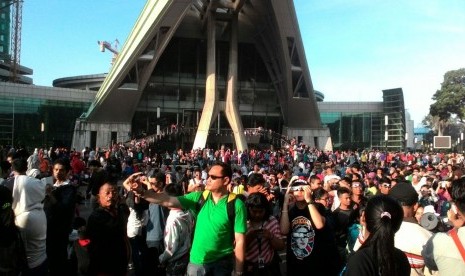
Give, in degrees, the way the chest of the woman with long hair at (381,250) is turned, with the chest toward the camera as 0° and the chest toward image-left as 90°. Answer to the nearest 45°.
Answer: approximately 180°

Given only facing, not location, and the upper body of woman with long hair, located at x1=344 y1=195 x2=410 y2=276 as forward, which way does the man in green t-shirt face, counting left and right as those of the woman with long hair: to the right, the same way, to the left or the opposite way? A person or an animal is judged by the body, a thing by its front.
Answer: the opposite way

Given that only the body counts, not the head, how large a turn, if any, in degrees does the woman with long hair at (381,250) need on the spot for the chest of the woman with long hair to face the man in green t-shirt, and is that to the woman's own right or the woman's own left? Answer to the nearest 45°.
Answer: approximately 45° to the woman's own left

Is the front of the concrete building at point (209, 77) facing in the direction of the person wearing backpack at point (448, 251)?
yes

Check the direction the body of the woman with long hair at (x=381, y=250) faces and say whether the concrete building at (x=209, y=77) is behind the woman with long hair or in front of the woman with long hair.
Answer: in front

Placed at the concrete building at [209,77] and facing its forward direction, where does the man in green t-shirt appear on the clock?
The man in green t-shirt is roughly at 12 o'clock from the concrete building.

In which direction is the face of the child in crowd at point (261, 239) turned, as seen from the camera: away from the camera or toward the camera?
toward the camera

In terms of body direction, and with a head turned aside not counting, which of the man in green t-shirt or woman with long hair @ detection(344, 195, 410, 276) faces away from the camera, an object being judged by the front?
the woman with long hair

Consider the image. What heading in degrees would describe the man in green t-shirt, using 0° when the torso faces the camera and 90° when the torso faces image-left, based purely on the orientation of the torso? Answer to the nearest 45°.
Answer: approximately 45°

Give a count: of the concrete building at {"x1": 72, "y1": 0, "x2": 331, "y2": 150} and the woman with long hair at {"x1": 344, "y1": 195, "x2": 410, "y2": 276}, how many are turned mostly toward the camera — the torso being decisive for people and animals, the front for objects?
1

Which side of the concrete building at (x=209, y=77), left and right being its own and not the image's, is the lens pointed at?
front

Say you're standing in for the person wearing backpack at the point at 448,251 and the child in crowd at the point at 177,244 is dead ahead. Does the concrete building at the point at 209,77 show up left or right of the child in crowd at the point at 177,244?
right

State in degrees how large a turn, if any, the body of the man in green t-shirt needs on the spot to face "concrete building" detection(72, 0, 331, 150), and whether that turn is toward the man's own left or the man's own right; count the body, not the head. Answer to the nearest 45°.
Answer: approximately 135° to the man's own right

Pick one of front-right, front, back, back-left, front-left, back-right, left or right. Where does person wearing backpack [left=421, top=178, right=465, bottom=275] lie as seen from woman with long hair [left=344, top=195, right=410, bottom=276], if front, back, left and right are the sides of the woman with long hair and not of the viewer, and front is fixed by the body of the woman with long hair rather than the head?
front-right

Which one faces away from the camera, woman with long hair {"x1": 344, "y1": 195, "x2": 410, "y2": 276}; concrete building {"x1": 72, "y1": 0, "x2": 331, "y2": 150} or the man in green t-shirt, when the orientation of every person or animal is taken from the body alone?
the woman with long hair

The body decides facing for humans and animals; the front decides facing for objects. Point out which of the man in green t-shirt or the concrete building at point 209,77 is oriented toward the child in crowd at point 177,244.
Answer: the concrete building
